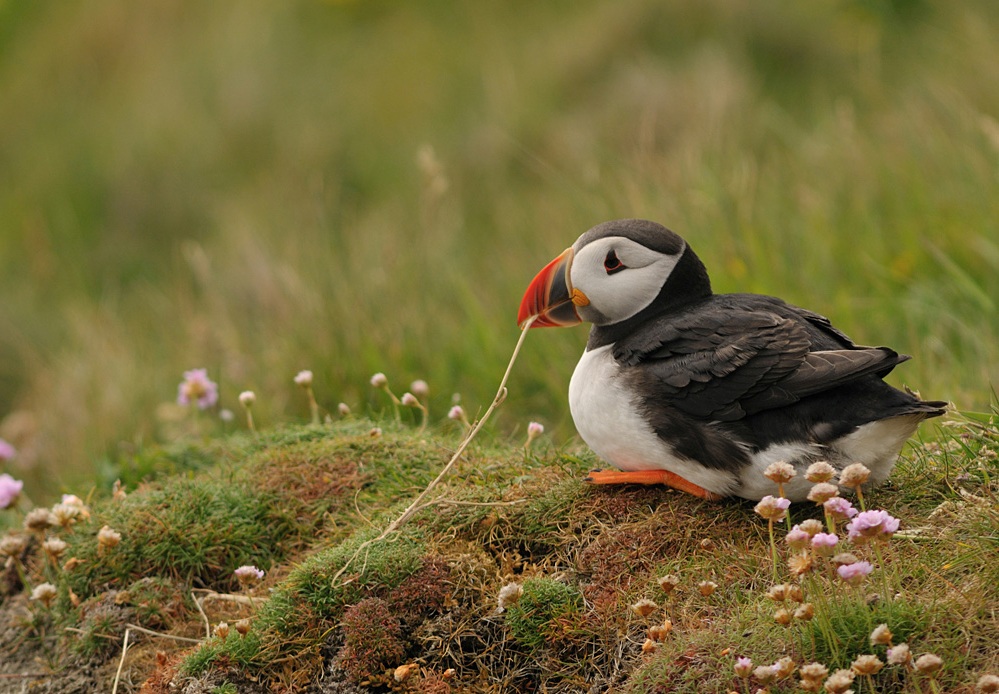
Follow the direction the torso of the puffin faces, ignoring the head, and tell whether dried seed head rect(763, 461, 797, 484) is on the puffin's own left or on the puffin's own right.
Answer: on the puffin's own left

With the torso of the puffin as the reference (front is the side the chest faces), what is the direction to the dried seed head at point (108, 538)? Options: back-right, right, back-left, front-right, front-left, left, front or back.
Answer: front

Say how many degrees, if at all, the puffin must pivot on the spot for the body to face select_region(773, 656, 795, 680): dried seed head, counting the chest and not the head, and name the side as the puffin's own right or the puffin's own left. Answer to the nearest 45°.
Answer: approximately 90° to the puffin's own left

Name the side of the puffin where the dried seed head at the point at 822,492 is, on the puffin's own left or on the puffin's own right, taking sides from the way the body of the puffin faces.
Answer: on the puffin's own left

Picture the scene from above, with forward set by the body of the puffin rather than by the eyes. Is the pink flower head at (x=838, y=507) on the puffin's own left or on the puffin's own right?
on the puffin's own left

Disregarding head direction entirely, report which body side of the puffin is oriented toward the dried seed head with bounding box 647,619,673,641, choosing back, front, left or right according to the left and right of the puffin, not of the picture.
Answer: left

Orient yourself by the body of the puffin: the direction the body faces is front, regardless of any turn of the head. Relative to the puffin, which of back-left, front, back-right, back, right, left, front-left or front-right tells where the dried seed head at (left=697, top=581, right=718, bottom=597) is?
left

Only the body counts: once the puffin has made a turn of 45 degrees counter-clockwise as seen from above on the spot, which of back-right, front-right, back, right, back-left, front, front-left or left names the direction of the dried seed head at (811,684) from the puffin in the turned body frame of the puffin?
front-left

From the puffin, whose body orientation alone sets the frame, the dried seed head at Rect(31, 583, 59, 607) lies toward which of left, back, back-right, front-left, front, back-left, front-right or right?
front

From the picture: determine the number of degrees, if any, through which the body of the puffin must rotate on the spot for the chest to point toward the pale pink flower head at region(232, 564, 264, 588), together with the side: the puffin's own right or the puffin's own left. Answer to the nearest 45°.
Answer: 0° — it already faces it

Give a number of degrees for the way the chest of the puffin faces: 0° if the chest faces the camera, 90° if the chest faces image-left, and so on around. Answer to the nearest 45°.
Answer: approximately 90°

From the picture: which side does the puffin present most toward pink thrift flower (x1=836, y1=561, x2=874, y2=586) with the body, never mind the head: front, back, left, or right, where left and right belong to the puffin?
left
